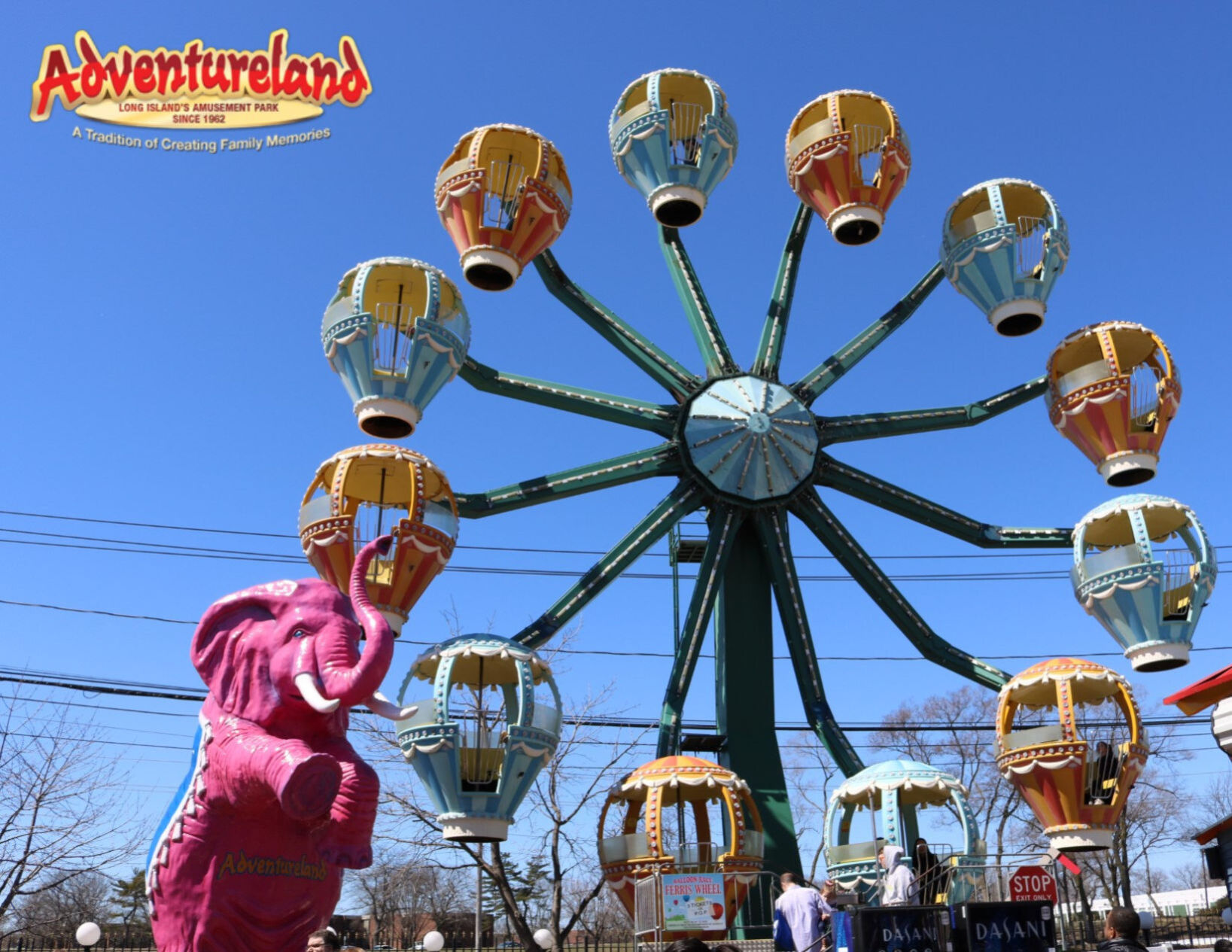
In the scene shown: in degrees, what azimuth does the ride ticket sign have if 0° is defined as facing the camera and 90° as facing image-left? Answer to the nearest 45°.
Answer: approximately 0°

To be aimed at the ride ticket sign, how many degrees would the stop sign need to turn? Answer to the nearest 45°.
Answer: approximately 90° to its right

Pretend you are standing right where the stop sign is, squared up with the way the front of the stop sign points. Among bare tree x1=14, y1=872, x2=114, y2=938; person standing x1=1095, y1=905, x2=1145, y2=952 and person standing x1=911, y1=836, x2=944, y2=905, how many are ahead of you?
1

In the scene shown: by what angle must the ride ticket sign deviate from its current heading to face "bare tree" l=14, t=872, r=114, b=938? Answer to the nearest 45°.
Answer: approximately 135° to its right

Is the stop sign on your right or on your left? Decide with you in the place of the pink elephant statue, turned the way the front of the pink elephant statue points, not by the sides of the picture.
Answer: on your left

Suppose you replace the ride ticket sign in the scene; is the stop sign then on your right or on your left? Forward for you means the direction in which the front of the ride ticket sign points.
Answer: on your left

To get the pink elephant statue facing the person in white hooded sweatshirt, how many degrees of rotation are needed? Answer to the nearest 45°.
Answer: approximately 90° to its left

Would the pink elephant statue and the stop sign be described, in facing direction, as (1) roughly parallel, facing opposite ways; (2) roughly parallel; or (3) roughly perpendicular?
roughly perpendicular
